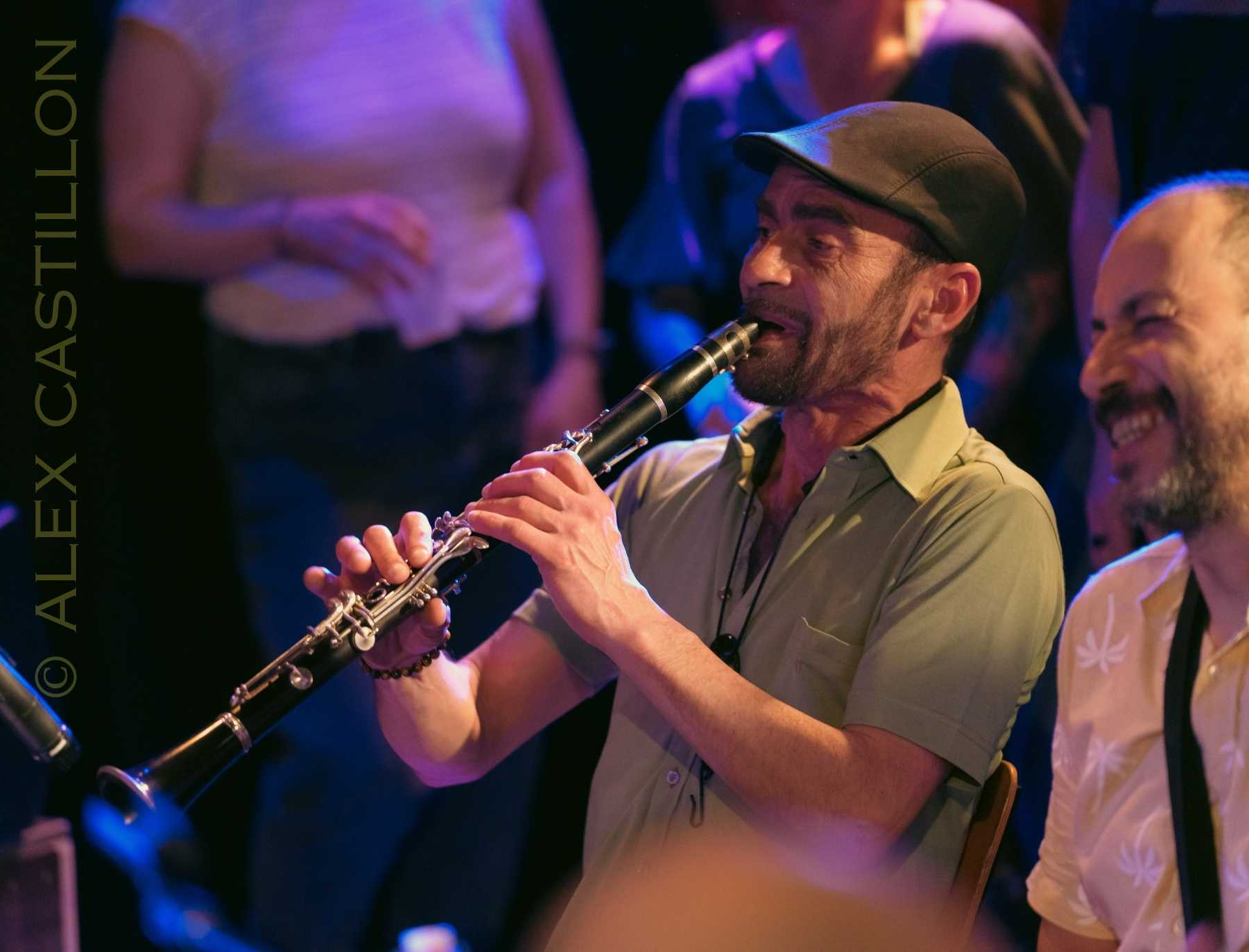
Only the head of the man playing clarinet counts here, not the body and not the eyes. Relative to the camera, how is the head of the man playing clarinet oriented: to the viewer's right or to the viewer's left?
to the viewer's left

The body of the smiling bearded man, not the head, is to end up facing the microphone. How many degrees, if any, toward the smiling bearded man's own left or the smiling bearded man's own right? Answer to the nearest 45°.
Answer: approximately 45° to the smiling bearded man's own right

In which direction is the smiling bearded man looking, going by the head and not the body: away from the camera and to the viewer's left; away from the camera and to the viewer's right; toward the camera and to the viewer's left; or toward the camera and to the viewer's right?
toward the camera and to the viewer's left

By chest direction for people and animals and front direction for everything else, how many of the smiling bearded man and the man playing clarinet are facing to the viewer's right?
0

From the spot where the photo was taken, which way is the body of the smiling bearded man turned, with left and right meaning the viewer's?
facing the viewer and to the left of the viewer

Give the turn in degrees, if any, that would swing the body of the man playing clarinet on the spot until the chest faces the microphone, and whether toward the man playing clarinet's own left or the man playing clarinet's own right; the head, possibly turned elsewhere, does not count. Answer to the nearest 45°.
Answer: approximately 45° to the man playing clarinet's own right
